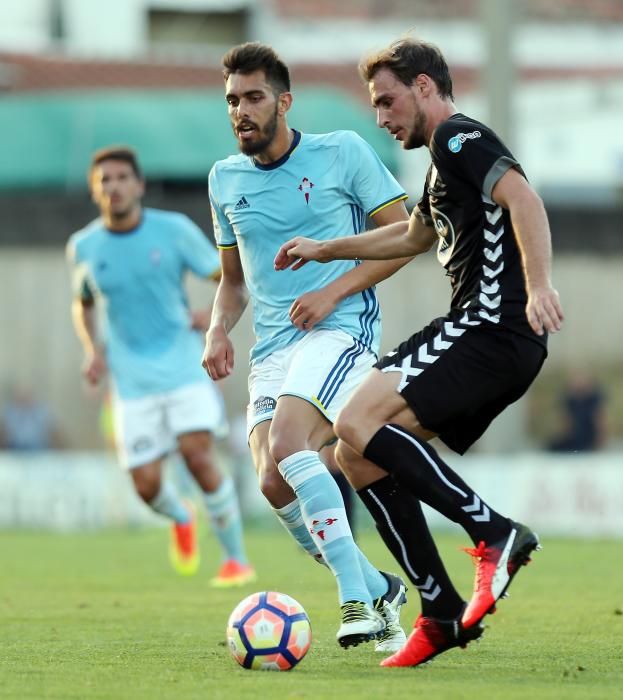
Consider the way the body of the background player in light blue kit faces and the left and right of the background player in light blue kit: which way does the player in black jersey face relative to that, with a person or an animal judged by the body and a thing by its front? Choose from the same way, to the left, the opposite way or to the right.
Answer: to the right

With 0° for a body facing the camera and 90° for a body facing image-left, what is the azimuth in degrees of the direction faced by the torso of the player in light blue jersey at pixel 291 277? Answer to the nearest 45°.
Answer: approximately 45°

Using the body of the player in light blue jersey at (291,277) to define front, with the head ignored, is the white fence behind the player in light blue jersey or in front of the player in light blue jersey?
behind

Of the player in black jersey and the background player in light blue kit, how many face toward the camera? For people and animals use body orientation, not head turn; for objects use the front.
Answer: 1

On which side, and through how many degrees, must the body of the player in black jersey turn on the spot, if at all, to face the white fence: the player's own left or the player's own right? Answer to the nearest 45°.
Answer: approximately 90° to the player's own right

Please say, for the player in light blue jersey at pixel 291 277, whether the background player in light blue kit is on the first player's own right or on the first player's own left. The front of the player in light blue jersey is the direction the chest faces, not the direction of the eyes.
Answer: on the first player's own right

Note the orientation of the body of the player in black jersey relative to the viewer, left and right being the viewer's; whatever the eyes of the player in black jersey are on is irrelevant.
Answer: facing to the left of the viewer

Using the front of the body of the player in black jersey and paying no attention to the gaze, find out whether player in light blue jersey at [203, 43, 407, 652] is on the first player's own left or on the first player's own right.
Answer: on the first player's own right
